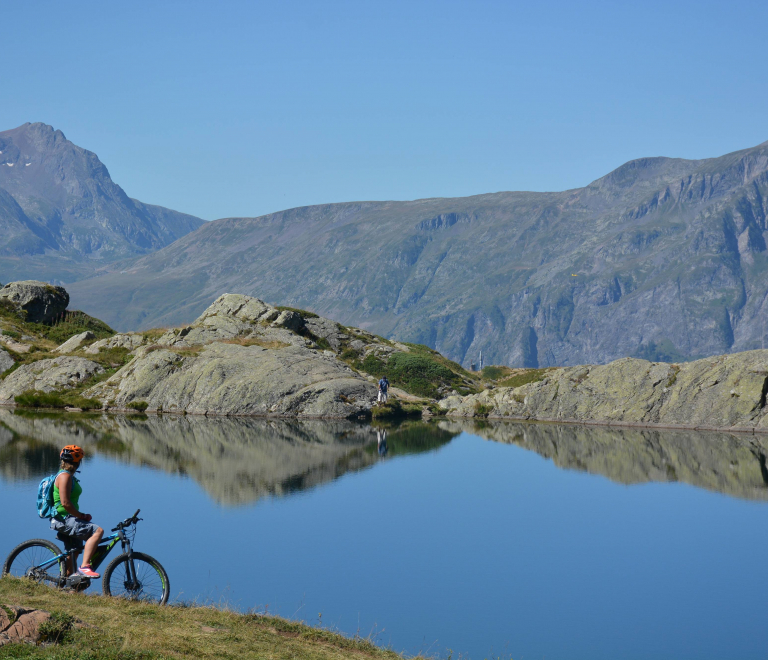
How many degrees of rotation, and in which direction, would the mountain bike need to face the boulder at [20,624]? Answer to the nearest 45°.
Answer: approximately 90° to its right

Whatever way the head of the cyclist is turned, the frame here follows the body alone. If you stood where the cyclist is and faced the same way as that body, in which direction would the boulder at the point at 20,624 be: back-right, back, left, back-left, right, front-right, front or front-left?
right

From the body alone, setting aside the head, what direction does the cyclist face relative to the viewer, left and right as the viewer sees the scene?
facing to the right of the viewer

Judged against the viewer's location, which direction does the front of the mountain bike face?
facing to the right of the viewer
